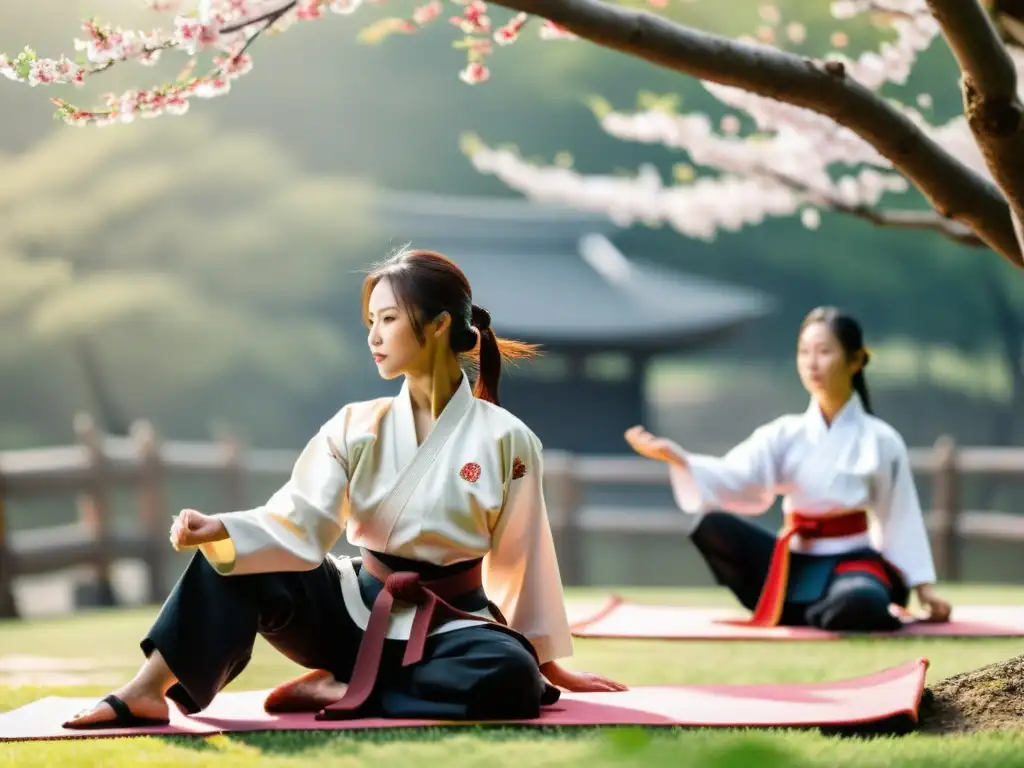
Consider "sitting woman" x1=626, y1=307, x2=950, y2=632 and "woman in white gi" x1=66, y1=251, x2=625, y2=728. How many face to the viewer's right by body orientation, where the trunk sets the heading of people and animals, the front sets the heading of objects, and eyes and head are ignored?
0

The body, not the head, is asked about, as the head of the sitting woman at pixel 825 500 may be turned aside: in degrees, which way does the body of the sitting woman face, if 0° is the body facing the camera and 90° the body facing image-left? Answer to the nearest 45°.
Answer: approximately 45°

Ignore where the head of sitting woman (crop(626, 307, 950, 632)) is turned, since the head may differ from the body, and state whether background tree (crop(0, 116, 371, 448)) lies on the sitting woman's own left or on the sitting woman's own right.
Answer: on the sitting woman's own right

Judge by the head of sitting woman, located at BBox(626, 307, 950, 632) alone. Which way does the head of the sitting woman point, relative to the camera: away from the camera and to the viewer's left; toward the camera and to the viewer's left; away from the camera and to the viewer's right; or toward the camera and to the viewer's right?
toward the camera and to the viewer's left

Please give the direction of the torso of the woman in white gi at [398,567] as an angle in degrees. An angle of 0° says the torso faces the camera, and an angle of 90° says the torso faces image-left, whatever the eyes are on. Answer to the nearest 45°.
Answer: approximately 45°

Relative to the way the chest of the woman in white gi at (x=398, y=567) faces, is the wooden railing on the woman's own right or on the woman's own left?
on the woman's own right

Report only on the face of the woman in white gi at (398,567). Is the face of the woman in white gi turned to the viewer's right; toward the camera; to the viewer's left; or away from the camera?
to the viewer's left

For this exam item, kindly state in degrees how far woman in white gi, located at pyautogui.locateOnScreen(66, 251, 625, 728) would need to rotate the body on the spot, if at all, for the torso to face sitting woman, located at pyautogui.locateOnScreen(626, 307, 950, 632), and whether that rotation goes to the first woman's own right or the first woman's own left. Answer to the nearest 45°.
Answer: approximately 180°

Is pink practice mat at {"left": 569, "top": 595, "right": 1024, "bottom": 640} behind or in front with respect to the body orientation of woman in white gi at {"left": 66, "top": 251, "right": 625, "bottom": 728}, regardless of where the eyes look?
behind

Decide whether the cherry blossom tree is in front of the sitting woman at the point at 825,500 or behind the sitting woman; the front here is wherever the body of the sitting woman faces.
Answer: in front

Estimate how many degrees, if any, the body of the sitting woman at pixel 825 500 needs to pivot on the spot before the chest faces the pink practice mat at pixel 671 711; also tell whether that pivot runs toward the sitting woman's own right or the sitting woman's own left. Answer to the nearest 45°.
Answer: approximately 45° to the sitting woman's own left

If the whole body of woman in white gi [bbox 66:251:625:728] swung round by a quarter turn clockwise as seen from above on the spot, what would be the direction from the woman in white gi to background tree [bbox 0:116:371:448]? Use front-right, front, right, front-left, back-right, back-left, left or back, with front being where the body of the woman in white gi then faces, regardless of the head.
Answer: front-right
